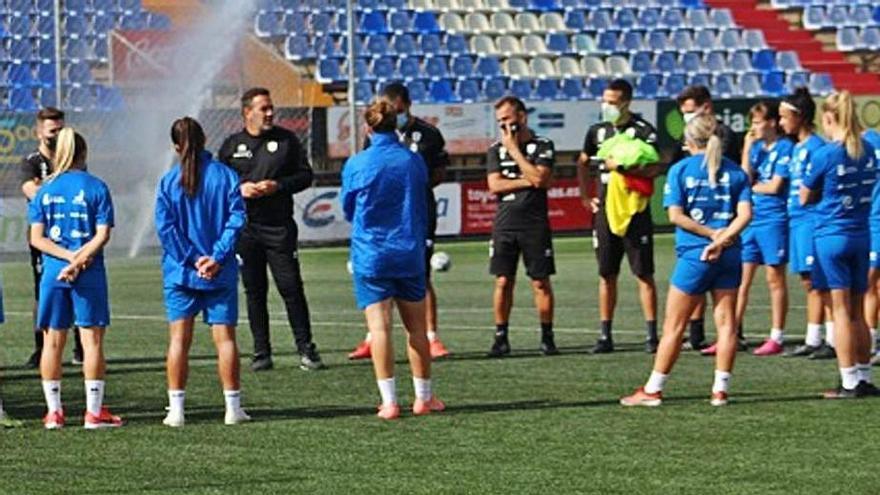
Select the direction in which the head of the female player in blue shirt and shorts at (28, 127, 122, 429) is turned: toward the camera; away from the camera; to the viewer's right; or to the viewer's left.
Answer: away from the camera

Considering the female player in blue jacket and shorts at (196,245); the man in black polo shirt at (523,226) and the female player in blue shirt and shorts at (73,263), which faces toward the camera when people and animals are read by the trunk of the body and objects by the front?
the man in black polo shirt

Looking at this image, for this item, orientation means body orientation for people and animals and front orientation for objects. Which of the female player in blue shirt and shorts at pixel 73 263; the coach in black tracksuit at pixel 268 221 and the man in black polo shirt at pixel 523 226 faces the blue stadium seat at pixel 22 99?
the female player in blue shirt and shorts

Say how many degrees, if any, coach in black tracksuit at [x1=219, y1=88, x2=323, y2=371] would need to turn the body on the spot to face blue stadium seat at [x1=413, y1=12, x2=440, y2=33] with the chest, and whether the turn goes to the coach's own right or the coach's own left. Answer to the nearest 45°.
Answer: approximately 180°

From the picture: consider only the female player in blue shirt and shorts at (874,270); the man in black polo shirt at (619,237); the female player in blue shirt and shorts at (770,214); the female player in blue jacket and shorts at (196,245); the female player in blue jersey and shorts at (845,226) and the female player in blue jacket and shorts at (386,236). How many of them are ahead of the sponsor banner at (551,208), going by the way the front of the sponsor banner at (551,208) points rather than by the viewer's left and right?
6

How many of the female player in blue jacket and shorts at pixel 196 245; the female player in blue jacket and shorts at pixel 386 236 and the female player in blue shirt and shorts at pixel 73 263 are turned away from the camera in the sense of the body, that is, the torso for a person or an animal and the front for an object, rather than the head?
3

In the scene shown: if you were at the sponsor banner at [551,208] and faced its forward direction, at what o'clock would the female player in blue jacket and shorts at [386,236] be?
The female player in blue jacket and shorts is roughly at 12 o'clock from the sponsor banner.

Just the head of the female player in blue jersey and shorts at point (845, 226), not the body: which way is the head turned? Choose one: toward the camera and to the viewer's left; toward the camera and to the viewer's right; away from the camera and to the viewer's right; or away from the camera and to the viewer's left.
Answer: away from the camera and to the viewer's left

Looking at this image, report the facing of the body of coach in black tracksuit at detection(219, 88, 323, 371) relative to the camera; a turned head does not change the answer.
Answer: toward the camera

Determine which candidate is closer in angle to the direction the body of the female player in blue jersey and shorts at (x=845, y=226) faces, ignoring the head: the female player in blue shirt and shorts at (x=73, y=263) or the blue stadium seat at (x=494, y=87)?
the blue stadium seat

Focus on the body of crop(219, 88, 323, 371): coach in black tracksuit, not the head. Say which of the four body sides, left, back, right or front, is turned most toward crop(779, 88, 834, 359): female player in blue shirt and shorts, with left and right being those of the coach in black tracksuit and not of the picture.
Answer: left

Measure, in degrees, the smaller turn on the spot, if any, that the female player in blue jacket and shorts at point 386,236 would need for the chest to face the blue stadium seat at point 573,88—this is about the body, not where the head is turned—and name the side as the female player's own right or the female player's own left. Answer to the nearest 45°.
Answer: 0° — they already face it

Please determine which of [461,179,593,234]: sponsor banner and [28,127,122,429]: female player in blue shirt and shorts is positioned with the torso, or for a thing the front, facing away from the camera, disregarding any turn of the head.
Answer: the female player in blue shirt and shorts

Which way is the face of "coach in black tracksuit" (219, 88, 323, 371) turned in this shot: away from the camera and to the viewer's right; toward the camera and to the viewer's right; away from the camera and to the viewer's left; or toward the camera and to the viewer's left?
toward the camera and to the viewer's right

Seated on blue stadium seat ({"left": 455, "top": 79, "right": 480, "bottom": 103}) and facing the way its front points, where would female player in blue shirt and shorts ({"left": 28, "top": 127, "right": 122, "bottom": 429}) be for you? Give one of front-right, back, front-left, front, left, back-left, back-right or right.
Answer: front

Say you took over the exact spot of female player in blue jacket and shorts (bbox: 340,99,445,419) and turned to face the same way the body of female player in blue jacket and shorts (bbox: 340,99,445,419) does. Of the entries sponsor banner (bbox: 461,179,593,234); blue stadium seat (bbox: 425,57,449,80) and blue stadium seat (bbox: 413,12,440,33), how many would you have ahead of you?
3

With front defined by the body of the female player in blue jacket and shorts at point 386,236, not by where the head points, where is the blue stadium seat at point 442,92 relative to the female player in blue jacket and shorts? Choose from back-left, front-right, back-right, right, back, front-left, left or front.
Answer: front

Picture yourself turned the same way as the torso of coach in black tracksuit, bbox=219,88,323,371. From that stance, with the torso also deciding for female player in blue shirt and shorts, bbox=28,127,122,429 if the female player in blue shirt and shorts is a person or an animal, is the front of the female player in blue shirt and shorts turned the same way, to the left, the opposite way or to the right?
the opposite way

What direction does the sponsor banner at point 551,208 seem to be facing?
toward the camera

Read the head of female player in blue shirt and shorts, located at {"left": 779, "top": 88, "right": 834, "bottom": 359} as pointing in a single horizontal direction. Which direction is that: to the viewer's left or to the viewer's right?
to the viewer's left
